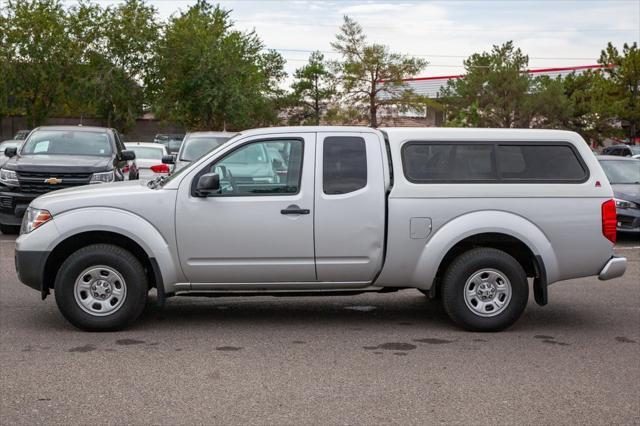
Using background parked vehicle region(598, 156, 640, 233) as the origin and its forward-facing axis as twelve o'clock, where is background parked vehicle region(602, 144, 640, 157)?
background parked vehicle region(602, 144, 640, 157) is roughly at 6 o'clock from background parked vehicle region(598, 156, 640, 233).

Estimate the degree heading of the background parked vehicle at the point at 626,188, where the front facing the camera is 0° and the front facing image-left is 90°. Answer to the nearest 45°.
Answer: approximately 0°

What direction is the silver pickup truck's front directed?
to the viewer's left

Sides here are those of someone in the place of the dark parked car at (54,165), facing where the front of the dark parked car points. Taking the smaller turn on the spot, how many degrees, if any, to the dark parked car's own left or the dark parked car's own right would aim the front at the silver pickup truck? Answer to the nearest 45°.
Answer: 0° — it already faces it

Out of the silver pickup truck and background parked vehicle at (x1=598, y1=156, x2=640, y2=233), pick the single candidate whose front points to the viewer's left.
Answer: the silver pickup truck

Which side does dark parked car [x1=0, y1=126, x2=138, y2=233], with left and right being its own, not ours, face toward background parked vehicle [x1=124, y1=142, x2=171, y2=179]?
back

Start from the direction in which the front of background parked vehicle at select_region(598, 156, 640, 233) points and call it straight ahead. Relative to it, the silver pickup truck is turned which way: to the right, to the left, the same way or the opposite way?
to the right

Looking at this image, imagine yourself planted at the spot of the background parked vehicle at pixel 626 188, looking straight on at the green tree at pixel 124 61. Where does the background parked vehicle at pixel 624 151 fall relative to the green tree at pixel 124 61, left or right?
right

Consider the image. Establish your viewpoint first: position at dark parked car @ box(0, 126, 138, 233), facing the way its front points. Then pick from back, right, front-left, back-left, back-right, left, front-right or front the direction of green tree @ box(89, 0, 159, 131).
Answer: back

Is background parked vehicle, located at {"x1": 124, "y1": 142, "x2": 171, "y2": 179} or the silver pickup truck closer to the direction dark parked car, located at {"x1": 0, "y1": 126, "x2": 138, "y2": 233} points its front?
the silver pickup truck

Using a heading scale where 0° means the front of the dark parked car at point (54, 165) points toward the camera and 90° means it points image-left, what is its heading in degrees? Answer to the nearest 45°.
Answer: approximately 0°
